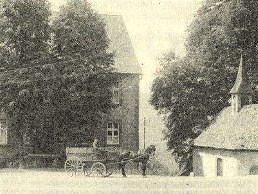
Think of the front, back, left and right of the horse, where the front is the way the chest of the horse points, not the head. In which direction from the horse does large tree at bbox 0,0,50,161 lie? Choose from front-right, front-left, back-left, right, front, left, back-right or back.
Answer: back-left

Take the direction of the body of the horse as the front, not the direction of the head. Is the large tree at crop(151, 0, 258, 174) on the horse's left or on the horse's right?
on the horse's left

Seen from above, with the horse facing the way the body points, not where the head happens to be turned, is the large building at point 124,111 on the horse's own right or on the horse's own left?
on the horse's own left

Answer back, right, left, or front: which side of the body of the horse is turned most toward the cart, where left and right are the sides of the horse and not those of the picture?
back

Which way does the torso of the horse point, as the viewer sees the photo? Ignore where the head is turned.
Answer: to the viewer's right

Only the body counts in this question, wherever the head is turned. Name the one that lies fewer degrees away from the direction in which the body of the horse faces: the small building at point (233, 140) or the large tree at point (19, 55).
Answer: the small building

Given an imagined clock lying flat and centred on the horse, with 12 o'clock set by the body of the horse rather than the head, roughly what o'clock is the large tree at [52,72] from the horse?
The large tree is roughly at 8 o'clock from the horse.

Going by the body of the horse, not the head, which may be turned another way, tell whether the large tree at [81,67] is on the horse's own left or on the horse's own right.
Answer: on the horse's own left
